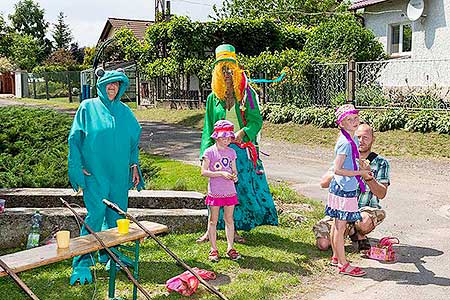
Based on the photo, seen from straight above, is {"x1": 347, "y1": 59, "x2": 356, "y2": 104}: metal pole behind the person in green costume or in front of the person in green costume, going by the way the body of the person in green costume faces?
behind

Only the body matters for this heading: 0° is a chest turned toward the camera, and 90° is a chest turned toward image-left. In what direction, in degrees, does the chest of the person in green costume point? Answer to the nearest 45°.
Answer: approximately 0°

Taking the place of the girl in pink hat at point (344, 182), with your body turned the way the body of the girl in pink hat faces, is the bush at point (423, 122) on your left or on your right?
on your left

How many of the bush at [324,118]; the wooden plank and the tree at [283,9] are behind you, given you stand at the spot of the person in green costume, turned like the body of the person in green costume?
2

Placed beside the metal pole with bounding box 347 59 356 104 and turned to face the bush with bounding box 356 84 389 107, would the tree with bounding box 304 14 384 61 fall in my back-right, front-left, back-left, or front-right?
back-left

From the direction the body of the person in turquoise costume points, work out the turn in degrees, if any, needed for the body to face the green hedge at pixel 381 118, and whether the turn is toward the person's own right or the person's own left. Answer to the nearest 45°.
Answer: approximately 135° to the person's own left
